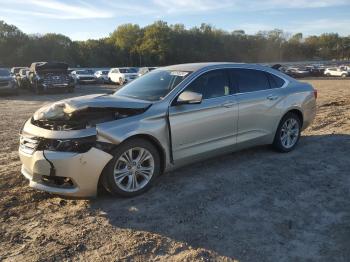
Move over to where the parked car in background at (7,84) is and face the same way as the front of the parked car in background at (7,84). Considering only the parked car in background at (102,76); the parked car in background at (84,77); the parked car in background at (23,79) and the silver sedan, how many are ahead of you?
1

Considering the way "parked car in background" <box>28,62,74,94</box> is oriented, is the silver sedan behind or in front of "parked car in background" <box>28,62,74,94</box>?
in front

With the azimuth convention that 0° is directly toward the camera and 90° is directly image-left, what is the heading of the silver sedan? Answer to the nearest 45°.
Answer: approximately 45°

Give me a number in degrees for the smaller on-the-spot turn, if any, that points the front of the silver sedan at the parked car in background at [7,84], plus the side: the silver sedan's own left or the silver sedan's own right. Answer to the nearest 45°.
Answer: approximately 90° to the silver sedan's own right

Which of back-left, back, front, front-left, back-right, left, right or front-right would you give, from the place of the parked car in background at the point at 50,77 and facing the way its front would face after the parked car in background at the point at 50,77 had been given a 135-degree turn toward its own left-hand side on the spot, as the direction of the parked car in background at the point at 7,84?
left

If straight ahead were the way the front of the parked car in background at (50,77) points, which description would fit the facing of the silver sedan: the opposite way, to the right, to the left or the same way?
to the right

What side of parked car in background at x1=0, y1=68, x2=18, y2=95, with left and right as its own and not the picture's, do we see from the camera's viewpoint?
front

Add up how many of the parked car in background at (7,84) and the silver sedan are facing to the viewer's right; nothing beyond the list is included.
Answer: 0

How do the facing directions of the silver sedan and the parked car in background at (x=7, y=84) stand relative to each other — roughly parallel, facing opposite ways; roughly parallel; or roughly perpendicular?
roughly perpendicular

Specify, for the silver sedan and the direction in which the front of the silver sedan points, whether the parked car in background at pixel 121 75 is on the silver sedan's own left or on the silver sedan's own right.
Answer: on the silver sedan's own right

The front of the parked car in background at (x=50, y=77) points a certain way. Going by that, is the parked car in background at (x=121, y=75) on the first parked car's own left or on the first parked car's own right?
on the first parked car's own left

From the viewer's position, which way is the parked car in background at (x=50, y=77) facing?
facing the viewer and to the right of the viewer

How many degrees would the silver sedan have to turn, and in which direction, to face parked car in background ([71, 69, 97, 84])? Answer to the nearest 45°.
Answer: approximately 135° to its right

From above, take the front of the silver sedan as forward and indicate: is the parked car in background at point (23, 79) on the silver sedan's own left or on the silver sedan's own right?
on the silver sedan's own right
